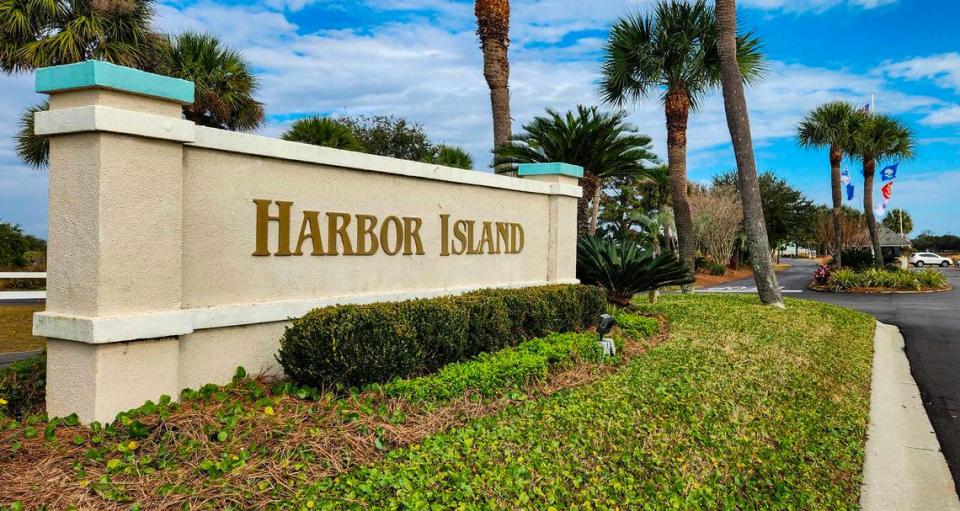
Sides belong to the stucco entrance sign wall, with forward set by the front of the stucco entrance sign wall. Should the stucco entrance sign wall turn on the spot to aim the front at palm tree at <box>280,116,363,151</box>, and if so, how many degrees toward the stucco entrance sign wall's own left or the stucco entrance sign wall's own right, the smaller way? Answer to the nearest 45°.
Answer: approximately 135° to the stucco entrance sign wall's own left

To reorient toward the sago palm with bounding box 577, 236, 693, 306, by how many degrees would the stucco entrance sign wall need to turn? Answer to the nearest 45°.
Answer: approximately 90° to its left

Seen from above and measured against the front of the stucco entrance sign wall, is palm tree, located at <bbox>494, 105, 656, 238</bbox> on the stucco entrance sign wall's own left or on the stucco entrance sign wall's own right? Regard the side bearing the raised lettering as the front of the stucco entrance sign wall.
on the stucco entrance sign wall's own left

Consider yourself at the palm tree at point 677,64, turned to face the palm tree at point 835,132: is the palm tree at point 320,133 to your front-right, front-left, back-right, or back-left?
back-left

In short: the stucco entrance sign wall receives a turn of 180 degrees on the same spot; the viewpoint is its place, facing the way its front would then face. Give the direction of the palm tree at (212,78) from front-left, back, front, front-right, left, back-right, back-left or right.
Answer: front-right

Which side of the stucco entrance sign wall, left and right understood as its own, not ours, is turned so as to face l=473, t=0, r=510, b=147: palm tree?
left

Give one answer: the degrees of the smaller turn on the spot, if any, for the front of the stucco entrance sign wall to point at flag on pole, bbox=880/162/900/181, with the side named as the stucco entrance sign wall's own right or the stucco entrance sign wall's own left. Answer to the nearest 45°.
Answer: approximately 90° to the stucco entrance sign wall's own left

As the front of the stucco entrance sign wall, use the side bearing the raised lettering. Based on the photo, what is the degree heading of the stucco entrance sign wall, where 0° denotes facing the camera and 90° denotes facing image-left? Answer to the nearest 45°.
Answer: approximately 315°

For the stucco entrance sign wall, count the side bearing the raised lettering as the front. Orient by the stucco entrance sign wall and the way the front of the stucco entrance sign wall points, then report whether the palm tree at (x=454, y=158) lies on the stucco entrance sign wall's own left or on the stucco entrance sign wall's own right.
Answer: on the stucco entrance sign wall's own left

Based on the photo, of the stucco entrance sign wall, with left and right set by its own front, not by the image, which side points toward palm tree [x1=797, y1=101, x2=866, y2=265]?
left
